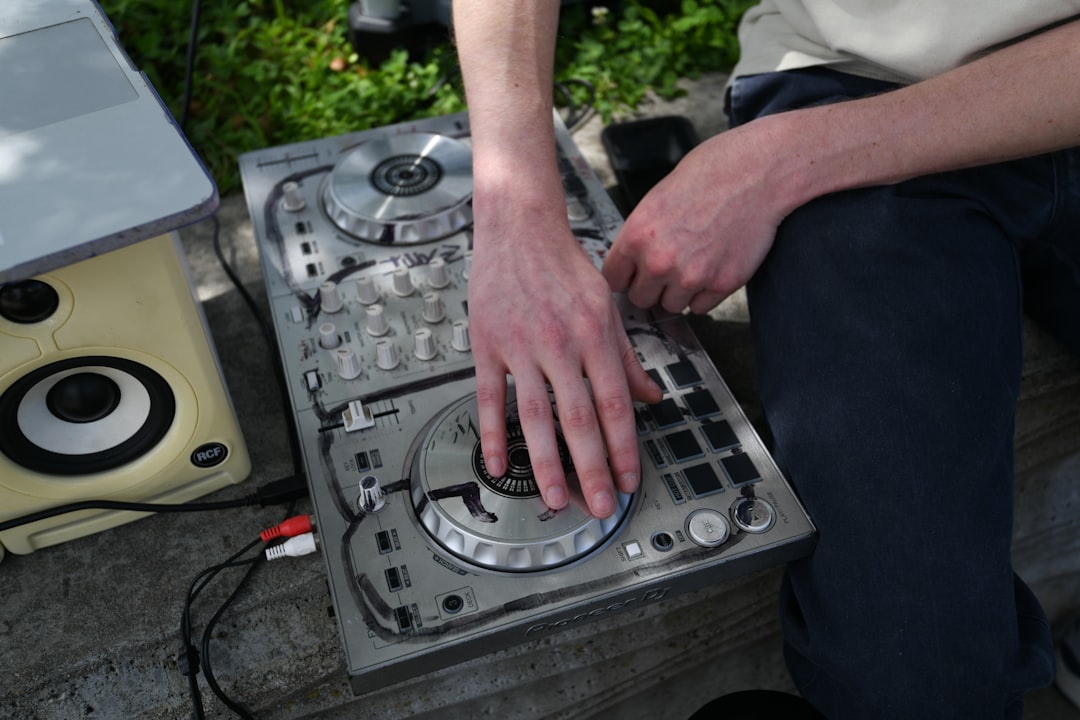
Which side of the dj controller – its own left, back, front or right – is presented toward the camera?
right

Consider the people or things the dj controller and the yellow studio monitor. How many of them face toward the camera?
1

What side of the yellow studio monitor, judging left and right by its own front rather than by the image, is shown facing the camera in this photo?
front
